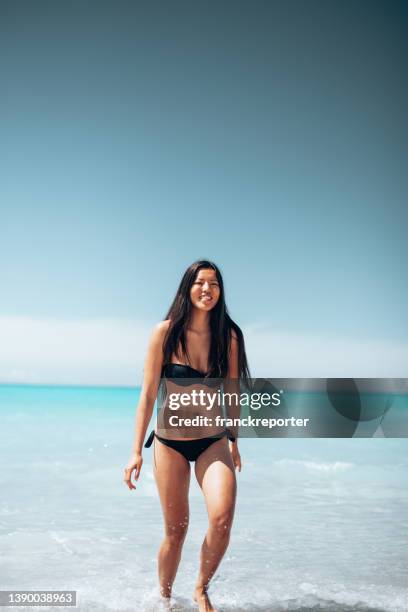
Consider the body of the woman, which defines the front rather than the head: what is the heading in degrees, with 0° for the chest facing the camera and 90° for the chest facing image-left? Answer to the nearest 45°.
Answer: approximately 0°
